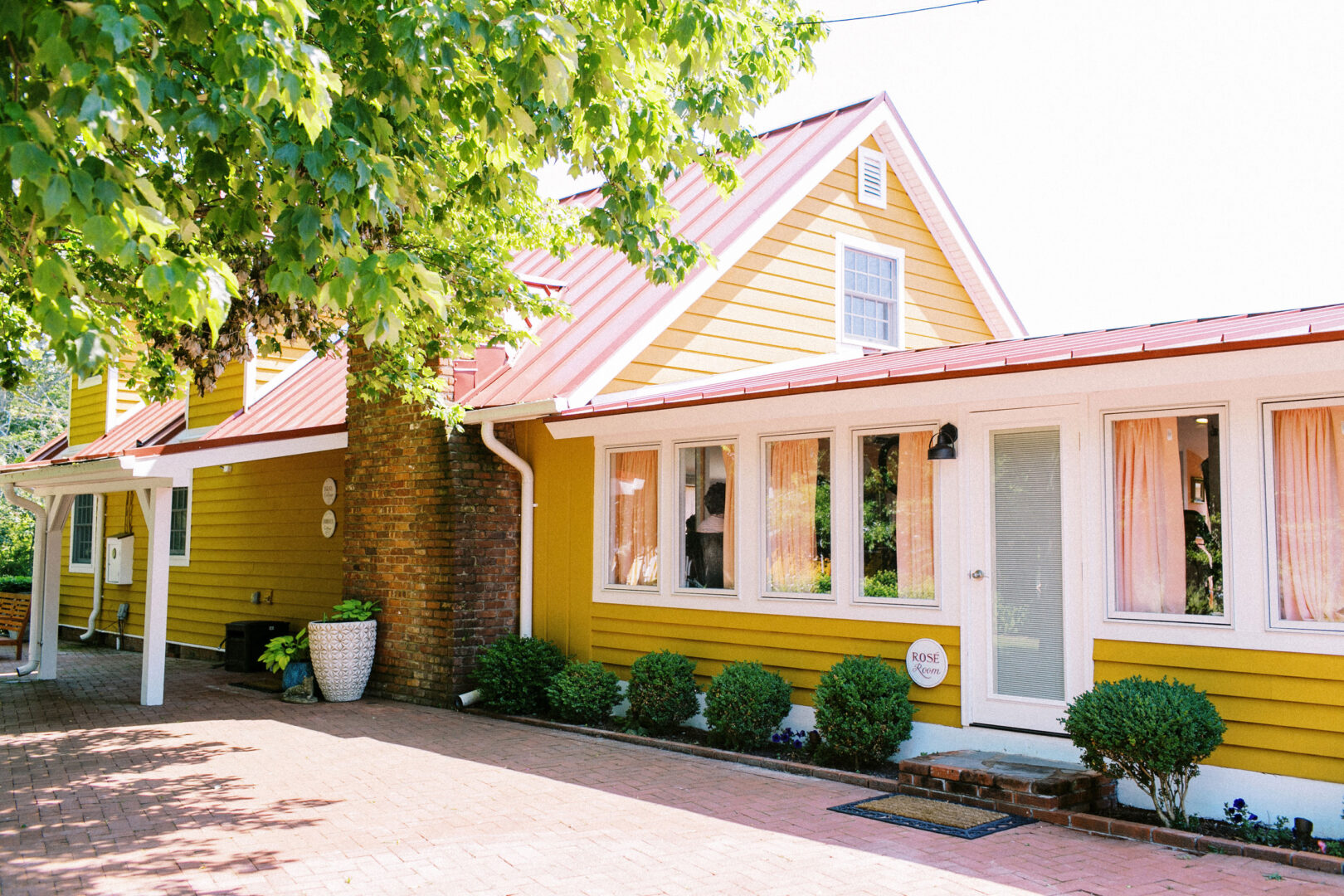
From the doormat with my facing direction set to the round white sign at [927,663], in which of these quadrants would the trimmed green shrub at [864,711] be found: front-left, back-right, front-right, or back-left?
front-left

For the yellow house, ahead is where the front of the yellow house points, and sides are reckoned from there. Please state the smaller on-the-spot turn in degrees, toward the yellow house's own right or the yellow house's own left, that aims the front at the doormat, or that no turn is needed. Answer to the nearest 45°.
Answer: approximately 45° to the yellow house's own left

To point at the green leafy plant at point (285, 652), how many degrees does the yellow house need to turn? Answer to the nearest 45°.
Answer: approximately 90° to its right

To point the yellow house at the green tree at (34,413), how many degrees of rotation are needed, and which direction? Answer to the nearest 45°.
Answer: approximately 90° to its right

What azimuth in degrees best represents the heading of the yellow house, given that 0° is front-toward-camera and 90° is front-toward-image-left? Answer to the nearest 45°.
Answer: approximately 45°

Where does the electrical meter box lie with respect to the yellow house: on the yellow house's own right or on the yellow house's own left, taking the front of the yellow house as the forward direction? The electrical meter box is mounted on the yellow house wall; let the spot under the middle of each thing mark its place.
on the yellow house's own right

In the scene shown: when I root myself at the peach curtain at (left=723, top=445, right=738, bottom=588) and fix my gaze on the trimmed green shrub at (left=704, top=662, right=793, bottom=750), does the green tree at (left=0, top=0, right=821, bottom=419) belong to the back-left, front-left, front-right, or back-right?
front-right
